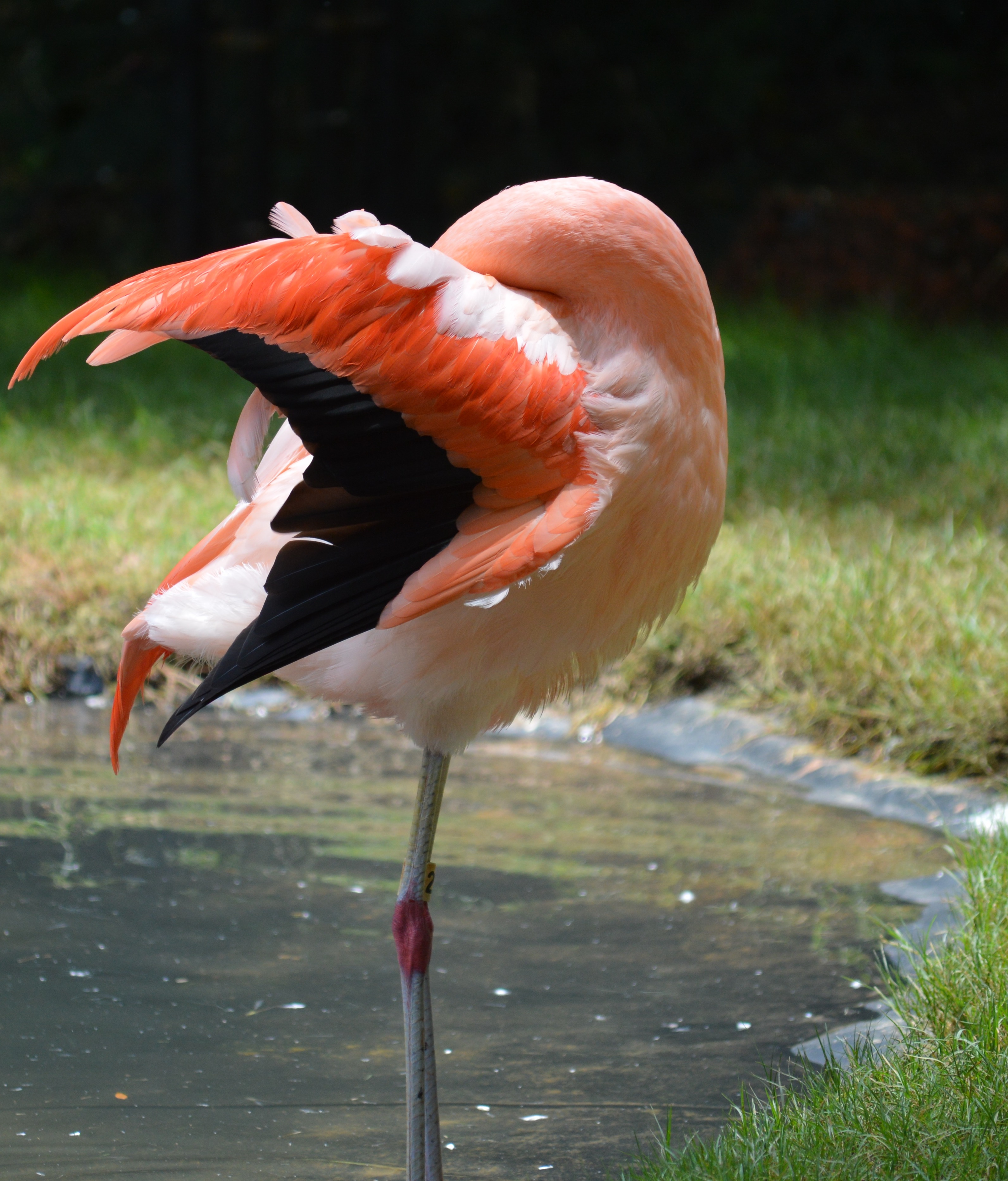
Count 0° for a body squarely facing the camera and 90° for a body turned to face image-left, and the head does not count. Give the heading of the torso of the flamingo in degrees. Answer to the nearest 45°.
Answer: approximately 270°
